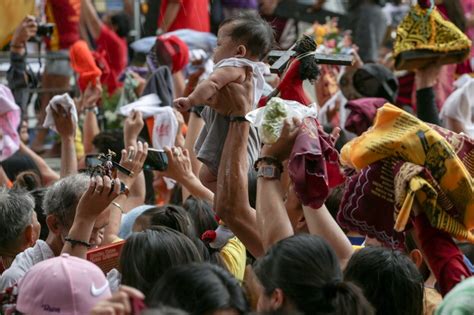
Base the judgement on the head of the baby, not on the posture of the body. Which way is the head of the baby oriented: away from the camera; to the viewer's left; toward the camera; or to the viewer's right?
to the viewer's left

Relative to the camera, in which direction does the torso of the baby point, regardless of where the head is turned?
to the viewer's left
